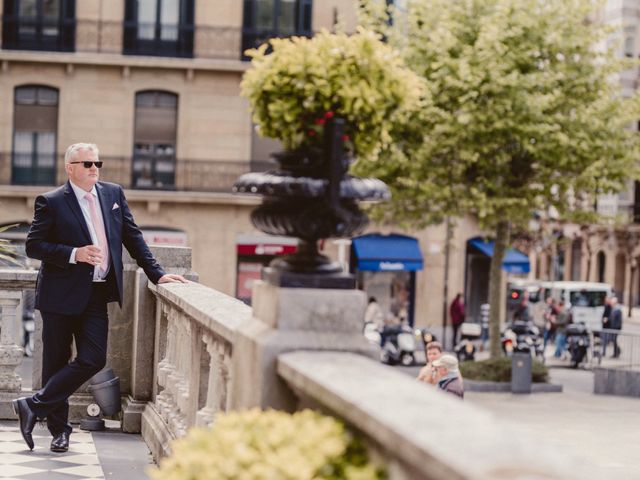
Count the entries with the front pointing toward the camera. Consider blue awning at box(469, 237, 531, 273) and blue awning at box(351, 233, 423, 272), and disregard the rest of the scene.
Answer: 2

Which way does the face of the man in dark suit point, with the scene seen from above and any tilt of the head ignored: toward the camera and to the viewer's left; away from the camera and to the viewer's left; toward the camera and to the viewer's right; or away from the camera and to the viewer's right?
toward the camera and to the viewer's right

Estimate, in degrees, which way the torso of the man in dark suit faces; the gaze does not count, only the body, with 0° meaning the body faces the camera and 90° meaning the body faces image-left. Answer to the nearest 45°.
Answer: approximately 315°

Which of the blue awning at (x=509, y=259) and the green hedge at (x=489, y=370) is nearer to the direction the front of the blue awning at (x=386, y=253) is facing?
the green hedge

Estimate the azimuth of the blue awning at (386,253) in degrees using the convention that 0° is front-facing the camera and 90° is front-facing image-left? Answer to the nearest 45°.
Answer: approximately 0°

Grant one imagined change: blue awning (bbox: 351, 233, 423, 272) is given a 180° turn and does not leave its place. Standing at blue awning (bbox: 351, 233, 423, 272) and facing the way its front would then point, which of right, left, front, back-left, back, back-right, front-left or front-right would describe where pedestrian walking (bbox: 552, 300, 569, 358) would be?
right

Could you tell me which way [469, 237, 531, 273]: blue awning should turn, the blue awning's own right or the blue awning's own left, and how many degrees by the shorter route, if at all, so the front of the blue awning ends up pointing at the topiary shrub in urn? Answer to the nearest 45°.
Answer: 0° — it already faces it

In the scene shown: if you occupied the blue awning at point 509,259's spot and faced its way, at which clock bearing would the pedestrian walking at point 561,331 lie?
The pedestrian walking is roughly at 11 o'clock from the blue awning.

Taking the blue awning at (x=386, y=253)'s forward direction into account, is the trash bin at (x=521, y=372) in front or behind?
in front

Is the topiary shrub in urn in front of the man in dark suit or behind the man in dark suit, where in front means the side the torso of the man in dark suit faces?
in front

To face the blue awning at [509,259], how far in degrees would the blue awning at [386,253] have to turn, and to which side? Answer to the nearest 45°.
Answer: approximately 135° to its left

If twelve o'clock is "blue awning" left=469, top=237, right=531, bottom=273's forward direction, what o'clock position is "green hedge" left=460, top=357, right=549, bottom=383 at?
The green hedge is roughly at 12 o'clock from the blue awning.

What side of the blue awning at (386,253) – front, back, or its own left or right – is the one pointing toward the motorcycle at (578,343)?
left

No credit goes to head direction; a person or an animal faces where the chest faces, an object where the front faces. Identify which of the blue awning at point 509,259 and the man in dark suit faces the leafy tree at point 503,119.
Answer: the blue awning

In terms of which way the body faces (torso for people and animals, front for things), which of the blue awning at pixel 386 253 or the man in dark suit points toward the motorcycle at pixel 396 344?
the blue awning
